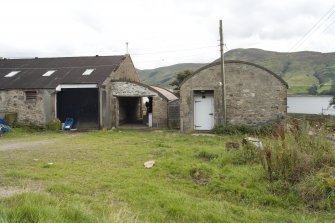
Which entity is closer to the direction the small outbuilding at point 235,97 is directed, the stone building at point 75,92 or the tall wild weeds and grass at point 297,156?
the tall wild weeds and grass

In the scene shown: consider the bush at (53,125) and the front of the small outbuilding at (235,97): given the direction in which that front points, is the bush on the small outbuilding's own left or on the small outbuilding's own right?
on the small outbuilding's own right

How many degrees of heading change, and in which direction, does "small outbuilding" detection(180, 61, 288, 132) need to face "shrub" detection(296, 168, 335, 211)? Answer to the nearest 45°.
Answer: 0° — it already faces it

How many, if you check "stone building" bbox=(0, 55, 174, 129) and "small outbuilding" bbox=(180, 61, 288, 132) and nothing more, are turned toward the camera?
2

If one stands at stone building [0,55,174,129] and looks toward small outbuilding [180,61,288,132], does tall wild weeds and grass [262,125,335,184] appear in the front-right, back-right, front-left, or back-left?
front-right

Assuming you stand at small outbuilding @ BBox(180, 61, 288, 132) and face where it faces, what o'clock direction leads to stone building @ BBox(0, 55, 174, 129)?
The stone building is roughly at 3 o'clock from the small outbuilding.

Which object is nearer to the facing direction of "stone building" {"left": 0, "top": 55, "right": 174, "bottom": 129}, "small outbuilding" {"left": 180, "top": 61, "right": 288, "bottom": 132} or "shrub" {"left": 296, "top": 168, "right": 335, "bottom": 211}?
the shrub

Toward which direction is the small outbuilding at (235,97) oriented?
toward the camera

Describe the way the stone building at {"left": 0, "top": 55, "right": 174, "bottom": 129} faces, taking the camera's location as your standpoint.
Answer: facing the viewer

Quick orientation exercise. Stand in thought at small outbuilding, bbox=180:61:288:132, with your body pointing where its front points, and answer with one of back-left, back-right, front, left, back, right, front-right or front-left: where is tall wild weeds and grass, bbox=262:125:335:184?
front

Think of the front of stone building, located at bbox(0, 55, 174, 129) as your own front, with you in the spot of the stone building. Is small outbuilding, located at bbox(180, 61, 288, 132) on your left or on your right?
on your left
